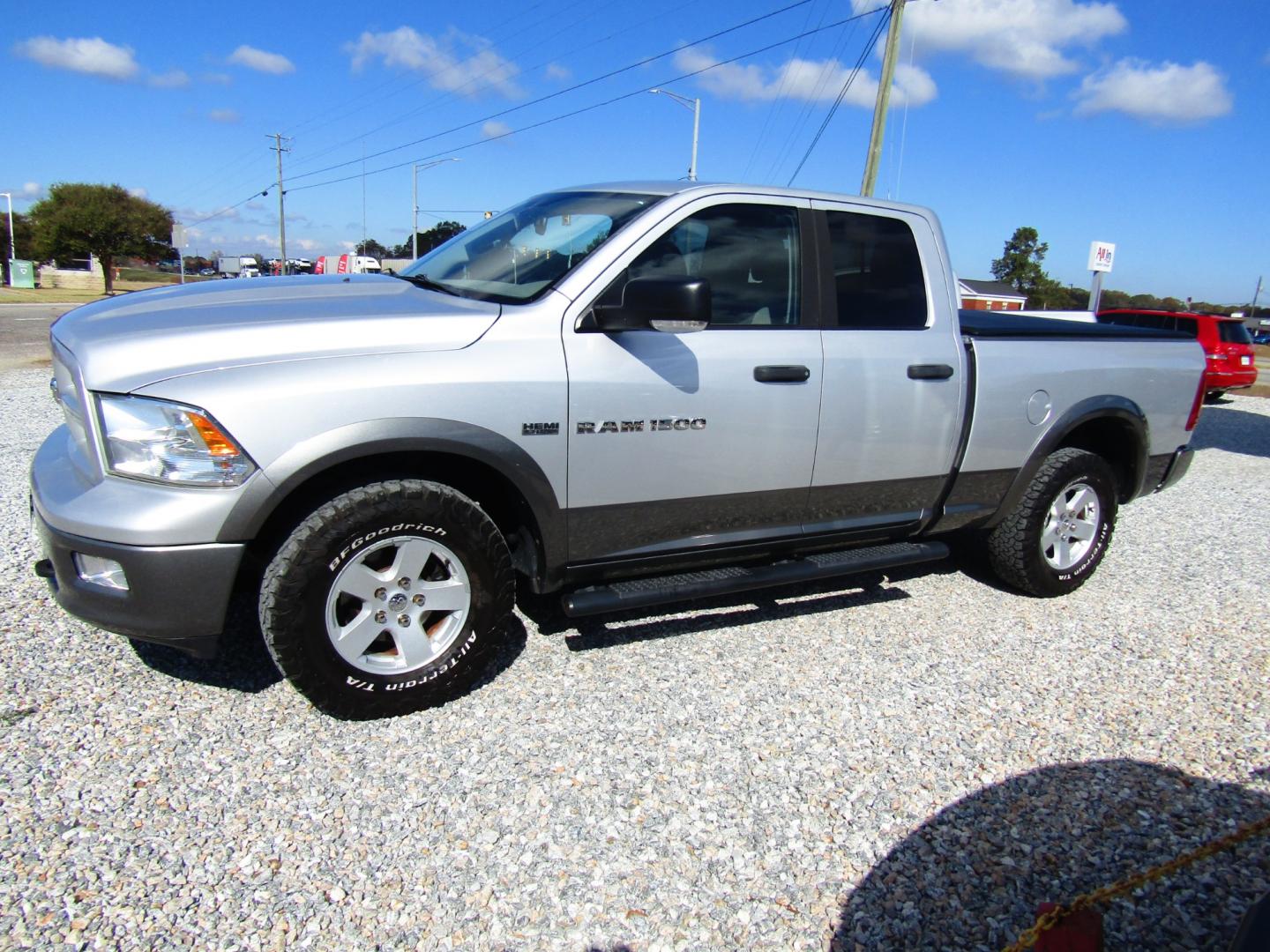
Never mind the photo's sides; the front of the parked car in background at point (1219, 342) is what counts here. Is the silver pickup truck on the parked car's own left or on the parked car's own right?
on the parked car's own left

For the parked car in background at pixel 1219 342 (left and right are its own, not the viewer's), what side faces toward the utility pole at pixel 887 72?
left

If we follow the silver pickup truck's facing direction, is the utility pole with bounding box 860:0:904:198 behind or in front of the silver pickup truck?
behind

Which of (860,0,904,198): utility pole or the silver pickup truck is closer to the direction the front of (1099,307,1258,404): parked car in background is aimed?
the utility pole

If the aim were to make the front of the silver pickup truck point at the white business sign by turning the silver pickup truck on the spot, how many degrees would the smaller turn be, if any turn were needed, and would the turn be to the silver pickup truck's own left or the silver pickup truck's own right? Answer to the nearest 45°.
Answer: approximately 180°

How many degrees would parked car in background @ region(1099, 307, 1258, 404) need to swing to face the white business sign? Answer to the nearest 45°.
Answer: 0° — it already faces it

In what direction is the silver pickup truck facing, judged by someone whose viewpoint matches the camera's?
facing the viewer and to the left of the viewer

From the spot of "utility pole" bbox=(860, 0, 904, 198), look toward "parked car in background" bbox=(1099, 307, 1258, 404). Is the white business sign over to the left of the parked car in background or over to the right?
left

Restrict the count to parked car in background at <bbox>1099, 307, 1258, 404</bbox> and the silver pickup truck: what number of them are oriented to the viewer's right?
0

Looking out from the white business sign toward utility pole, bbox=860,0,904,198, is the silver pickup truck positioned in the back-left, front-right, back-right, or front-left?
front-left

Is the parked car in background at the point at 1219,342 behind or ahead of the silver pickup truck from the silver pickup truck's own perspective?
behind
